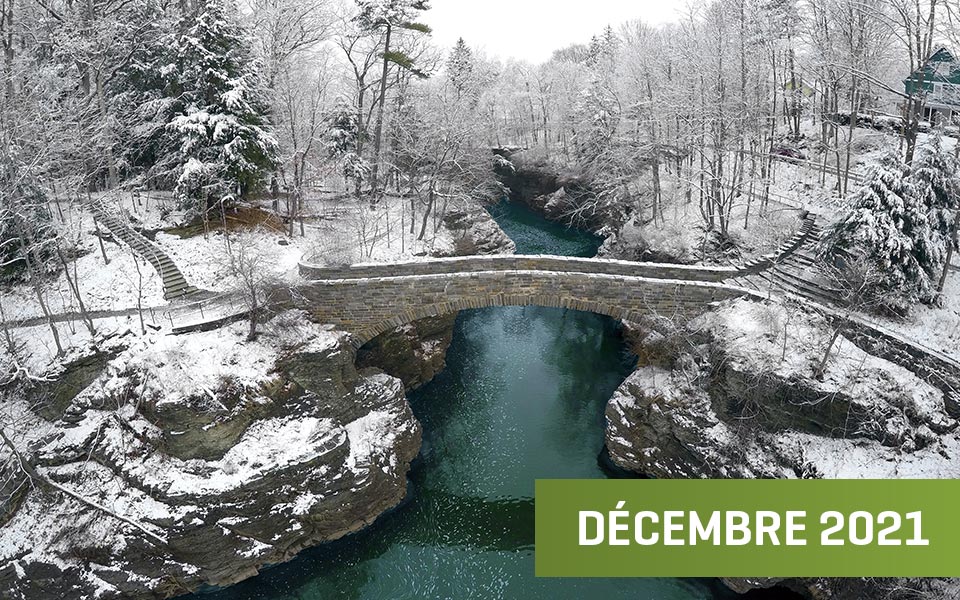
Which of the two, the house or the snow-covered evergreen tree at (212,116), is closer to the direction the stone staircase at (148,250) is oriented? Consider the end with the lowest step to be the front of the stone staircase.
the house

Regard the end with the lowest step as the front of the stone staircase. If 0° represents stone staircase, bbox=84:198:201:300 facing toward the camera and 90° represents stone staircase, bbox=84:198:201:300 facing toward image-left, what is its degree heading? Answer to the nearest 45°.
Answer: approximately 315°

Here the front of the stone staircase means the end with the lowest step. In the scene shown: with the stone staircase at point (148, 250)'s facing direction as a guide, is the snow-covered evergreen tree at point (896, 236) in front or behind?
in front

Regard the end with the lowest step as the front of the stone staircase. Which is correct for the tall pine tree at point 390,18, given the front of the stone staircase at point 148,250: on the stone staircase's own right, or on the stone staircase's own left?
on the stone staircase's own left

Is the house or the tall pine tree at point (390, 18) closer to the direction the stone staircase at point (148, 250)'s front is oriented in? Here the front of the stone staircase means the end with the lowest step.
the house

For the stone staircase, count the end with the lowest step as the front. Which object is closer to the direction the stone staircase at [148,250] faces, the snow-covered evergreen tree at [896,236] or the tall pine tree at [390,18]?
the snow-covered evergreen tree
